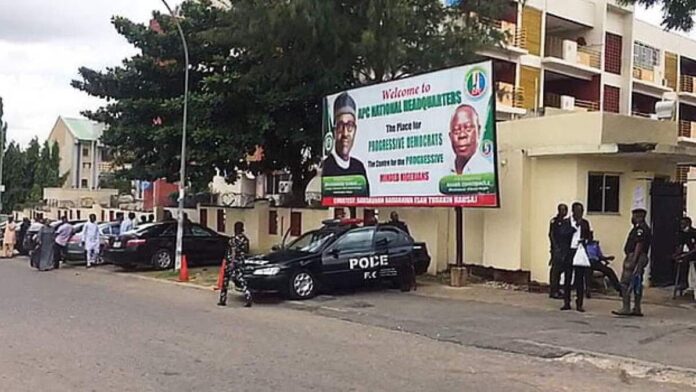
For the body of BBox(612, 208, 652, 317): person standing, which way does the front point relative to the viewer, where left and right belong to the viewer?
facing to the left of the viewer

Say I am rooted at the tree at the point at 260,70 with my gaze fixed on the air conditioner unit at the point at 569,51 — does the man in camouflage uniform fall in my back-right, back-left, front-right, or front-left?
back-right

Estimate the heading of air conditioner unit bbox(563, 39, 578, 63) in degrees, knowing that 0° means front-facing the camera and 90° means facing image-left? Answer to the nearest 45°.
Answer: approximately 45°

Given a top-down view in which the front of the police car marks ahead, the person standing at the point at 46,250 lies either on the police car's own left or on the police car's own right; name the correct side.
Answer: on the police car's own right

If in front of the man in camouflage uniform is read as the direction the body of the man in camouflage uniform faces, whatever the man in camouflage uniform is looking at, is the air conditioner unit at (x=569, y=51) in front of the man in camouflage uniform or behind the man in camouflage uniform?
behind
